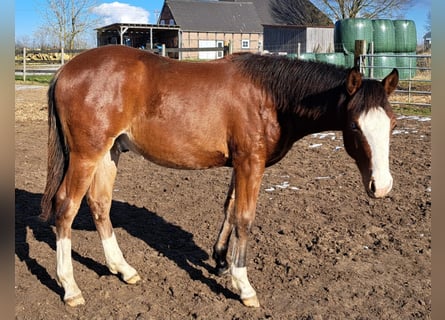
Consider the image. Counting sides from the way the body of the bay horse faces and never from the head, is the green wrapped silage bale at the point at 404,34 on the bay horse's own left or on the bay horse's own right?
on the bay horse's own left

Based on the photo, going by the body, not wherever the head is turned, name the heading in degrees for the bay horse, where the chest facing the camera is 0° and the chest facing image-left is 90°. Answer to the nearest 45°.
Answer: approximately 270°

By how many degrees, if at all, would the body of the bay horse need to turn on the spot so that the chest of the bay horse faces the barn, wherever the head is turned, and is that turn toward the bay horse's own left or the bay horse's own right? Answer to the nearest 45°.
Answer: approximately 90° to the bay horse's own left

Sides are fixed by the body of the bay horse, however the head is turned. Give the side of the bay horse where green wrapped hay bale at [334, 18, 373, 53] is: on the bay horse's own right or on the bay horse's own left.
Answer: on the bay horse's own left

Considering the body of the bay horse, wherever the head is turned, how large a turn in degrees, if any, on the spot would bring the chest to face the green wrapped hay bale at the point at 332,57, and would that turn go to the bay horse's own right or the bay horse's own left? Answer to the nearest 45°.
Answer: approximately 90° to the bay horse's own left
